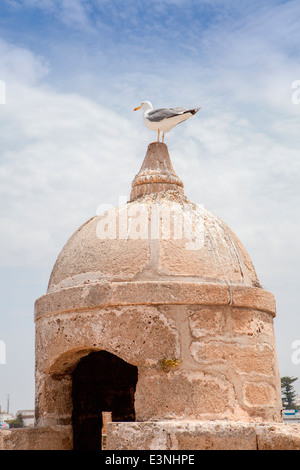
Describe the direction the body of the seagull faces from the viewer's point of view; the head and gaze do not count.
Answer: to the viewer's left
